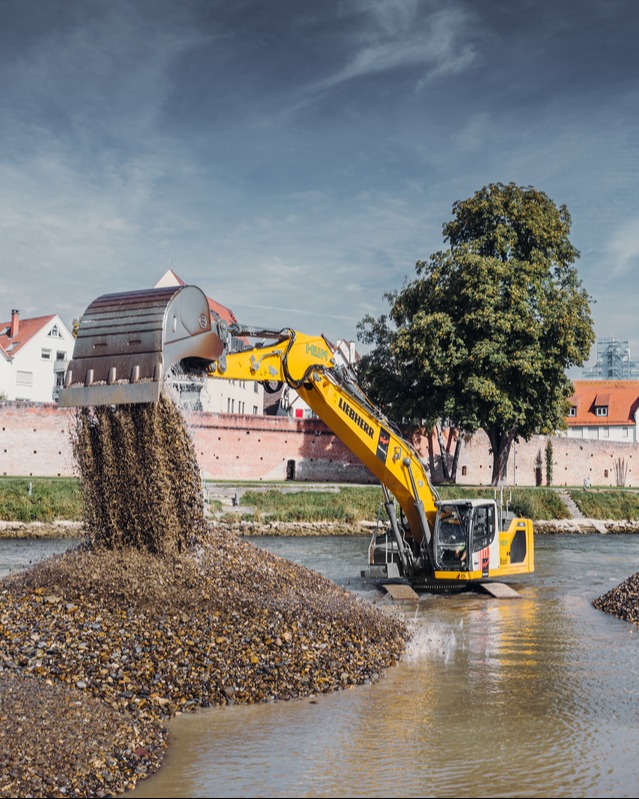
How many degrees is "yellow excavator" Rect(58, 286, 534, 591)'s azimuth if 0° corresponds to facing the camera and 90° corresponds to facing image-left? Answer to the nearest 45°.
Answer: approximately 45°

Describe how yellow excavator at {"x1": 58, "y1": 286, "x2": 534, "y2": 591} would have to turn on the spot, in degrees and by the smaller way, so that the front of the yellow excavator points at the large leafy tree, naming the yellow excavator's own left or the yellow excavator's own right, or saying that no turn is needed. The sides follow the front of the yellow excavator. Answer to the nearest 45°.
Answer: approximately 135° to the yellow excavator's own right
